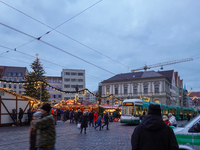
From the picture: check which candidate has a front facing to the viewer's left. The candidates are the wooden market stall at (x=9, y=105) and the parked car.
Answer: the parked car

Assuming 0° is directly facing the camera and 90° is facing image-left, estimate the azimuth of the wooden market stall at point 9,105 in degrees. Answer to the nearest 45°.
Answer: approximately 270°

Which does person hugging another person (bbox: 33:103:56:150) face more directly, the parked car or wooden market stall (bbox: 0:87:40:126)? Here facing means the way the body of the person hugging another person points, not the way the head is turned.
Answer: the wooden market stall

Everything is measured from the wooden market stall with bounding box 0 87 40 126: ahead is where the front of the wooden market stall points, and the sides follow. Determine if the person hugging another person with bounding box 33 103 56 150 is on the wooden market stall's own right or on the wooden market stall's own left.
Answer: on the wooden market stall's own right

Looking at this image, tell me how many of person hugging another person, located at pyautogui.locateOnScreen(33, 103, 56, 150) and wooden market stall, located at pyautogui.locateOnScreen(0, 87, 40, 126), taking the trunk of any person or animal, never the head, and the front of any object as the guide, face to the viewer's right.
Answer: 1

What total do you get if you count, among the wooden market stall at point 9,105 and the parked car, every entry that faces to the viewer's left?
1

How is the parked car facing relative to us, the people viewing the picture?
facing to the left of the viewer

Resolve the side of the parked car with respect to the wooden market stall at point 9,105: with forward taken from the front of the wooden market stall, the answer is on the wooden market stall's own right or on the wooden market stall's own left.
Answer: on the wooden market stall's own right
